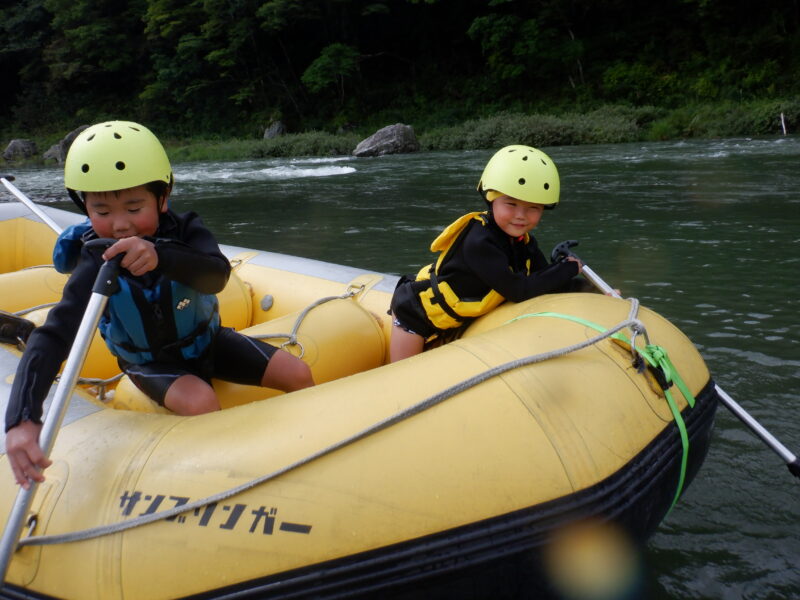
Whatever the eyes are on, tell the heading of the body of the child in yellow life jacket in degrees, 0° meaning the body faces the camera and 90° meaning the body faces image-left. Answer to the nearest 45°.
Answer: approximately 270°

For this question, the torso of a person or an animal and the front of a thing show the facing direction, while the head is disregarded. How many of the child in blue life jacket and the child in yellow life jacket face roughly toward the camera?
1

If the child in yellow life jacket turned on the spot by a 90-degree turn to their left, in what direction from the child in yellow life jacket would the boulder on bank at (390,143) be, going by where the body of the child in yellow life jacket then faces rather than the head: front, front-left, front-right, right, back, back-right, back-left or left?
front

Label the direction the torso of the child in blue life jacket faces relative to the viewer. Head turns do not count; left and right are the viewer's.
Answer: facing the viewer

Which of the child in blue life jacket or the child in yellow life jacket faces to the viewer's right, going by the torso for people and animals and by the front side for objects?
the child in yellow life jacket

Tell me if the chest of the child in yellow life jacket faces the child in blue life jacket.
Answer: no

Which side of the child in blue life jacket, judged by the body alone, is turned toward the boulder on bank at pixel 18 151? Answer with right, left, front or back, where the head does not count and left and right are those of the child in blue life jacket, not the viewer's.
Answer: back

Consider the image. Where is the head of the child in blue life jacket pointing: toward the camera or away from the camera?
toward the camera
